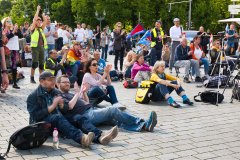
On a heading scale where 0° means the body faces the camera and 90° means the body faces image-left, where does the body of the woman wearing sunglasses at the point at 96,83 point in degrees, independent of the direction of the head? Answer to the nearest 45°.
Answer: approximately 315°

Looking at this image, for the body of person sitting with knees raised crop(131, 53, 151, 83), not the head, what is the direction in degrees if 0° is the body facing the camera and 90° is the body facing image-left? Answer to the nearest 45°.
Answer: approximately 315°

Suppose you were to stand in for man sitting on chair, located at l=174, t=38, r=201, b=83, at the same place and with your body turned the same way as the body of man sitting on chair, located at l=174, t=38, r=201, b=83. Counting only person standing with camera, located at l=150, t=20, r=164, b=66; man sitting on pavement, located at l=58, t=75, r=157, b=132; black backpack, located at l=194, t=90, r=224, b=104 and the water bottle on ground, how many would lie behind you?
1

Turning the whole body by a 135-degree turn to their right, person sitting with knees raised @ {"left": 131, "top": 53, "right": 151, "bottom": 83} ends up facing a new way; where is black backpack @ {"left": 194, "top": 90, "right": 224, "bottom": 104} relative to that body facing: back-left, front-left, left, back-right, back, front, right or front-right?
back-left

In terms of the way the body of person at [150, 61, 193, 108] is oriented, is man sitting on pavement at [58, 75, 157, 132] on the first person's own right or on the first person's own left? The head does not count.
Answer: on the first person's own right

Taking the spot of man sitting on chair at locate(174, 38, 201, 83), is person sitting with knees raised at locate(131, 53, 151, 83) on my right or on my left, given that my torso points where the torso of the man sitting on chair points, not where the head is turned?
on my right

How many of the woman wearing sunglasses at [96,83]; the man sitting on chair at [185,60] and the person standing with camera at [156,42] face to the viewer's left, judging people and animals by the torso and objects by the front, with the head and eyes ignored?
0
